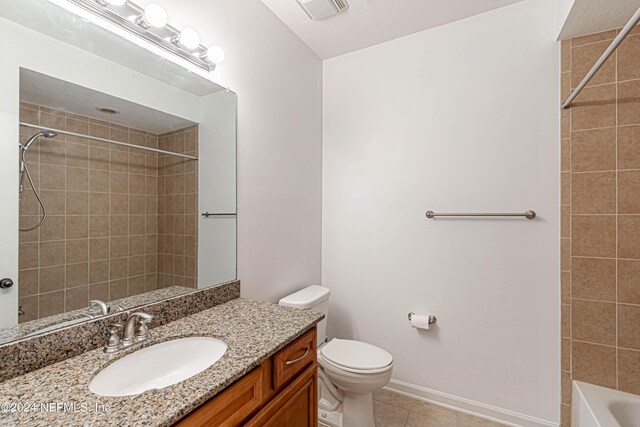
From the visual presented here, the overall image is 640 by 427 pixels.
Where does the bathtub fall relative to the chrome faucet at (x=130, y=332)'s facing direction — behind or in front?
in front

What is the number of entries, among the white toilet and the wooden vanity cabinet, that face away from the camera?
0

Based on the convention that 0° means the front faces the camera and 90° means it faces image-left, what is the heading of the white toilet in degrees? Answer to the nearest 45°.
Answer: approximately 315°

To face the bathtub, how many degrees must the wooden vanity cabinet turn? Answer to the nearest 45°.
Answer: approximately 45° to its left

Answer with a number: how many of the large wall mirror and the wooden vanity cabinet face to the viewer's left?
0
